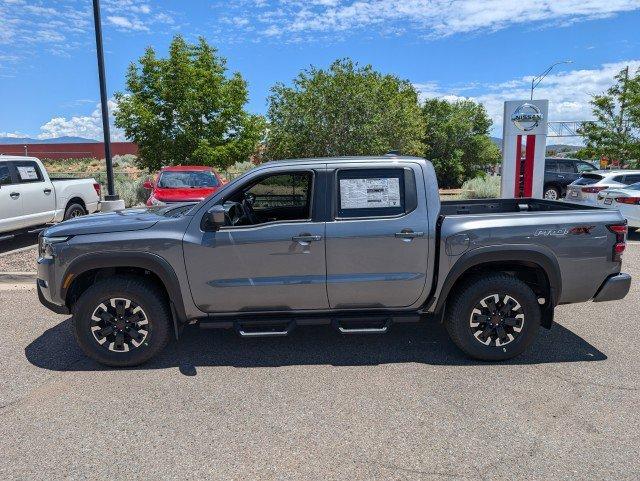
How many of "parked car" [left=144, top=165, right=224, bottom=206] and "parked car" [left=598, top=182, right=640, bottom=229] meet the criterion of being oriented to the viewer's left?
0

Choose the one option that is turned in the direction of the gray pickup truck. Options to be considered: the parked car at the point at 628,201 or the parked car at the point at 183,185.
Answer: the parked car at the point at 183,185

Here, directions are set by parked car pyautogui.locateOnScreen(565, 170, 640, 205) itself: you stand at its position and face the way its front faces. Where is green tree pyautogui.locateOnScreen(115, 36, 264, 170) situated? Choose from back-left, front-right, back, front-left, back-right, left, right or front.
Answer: back-left

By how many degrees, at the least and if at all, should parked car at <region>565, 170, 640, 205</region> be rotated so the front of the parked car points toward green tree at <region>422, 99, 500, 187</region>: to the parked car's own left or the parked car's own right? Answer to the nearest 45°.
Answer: approximately 90° to the parked car's own left

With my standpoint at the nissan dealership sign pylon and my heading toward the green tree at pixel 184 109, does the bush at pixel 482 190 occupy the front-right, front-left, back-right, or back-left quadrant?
front-right

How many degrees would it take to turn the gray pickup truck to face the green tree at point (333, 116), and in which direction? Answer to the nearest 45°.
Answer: approximately 90° to its right

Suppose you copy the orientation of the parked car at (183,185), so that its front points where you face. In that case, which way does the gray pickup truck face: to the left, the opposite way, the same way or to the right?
to the right

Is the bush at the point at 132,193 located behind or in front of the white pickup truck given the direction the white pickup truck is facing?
behind

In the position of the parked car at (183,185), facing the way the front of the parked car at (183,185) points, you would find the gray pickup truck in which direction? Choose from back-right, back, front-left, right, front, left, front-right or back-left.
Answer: front

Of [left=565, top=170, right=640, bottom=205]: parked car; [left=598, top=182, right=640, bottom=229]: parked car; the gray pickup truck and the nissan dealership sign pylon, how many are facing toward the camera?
1

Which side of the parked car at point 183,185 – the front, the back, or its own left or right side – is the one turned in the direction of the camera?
front

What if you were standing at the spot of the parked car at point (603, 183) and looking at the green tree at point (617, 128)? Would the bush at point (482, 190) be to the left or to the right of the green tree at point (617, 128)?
left

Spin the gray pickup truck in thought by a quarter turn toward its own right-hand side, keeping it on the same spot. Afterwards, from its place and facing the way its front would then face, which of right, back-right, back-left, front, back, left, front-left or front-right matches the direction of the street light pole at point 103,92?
front-left

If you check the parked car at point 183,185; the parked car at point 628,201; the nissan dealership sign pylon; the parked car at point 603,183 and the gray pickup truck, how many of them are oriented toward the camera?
2

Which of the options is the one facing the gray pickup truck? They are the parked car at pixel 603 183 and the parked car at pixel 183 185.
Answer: the parked car at pixel 183 185

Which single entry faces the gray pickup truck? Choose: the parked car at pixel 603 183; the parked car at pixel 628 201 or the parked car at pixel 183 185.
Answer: the parked car at pixel 183 185
